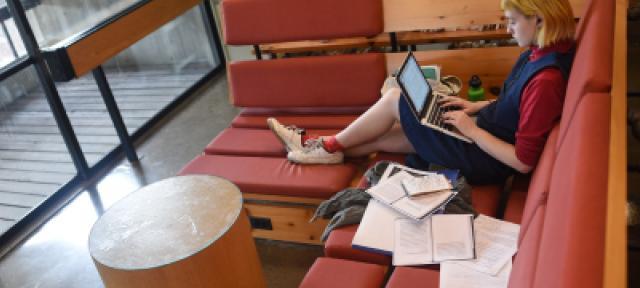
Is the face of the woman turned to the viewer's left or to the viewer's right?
to the viewer's left

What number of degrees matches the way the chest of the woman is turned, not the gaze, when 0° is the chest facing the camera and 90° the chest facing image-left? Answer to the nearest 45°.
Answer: approximately 90°

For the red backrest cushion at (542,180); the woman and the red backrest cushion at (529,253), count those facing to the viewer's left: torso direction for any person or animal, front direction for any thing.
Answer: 3

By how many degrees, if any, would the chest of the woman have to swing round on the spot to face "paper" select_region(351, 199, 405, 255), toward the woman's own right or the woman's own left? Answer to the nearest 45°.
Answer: approximately 45° to the woman's own left

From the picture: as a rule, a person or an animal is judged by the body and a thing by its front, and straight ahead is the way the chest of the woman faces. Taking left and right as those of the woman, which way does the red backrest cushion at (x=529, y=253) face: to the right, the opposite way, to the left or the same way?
the same way

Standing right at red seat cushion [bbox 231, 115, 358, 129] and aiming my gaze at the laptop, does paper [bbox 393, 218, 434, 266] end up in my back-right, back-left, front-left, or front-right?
front-right

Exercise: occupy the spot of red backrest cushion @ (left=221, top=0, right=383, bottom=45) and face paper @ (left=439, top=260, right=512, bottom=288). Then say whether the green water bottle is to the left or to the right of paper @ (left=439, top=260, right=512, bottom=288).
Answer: left

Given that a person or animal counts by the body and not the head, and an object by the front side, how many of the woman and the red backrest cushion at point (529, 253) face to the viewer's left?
2

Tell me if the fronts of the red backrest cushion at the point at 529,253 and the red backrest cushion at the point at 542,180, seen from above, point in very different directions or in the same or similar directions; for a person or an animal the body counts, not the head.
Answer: same or similar directions

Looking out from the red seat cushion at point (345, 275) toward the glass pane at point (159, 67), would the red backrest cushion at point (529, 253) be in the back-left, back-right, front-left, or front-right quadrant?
back-right

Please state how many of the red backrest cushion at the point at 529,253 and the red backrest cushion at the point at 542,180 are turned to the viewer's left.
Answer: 2

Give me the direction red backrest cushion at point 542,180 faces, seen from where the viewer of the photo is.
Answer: facing to the left of the viewer

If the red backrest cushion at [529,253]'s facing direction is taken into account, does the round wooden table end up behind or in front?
in front

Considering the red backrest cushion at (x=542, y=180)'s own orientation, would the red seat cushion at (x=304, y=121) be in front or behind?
in front

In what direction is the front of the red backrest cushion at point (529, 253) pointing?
to the viewer's left
